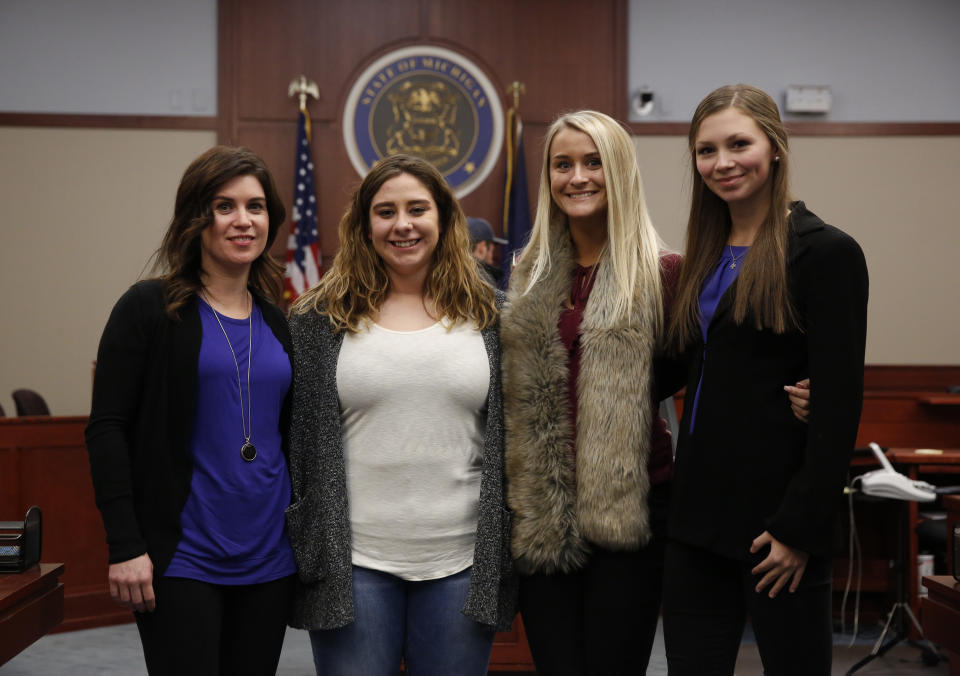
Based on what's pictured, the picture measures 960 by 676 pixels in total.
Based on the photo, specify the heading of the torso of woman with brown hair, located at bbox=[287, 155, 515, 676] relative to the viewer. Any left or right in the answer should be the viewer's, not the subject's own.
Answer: facing the viewer

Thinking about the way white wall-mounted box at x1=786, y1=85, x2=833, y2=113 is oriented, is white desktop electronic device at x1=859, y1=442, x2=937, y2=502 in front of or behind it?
in front

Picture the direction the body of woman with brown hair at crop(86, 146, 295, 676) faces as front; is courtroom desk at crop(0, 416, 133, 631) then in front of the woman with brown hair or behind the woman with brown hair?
behind

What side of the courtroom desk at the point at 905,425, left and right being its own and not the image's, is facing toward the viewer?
front

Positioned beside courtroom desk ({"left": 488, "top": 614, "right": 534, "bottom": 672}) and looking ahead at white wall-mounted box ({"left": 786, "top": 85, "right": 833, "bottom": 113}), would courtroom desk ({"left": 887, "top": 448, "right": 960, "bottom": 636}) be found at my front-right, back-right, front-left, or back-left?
front-right

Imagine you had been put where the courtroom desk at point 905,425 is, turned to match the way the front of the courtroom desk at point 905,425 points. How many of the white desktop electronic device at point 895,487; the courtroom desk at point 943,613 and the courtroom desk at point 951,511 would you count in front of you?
3

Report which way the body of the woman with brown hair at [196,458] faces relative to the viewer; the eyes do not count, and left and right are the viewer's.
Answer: facing the viewer and to the right of the viewer
